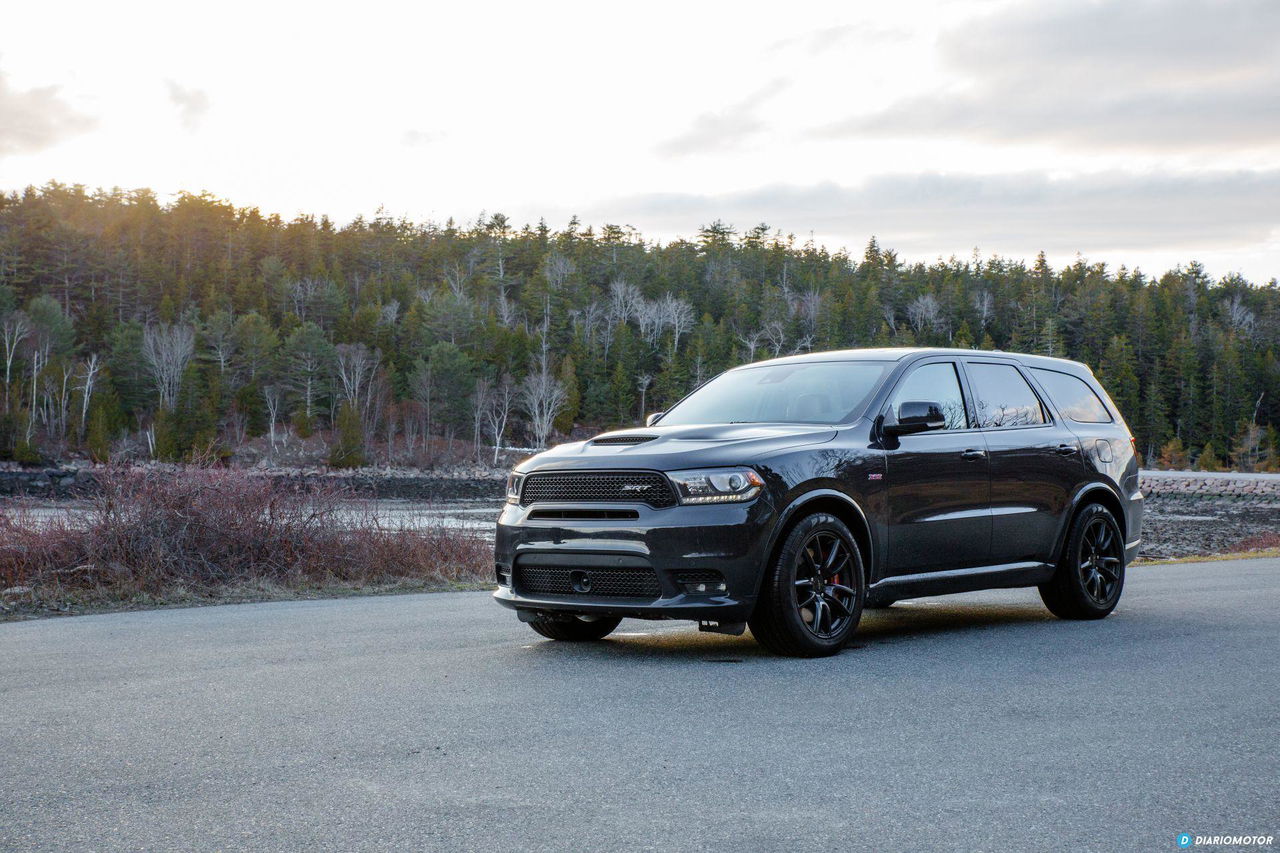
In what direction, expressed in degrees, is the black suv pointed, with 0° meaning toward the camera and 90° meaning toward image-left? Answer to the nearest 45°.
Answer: approximately 45°
